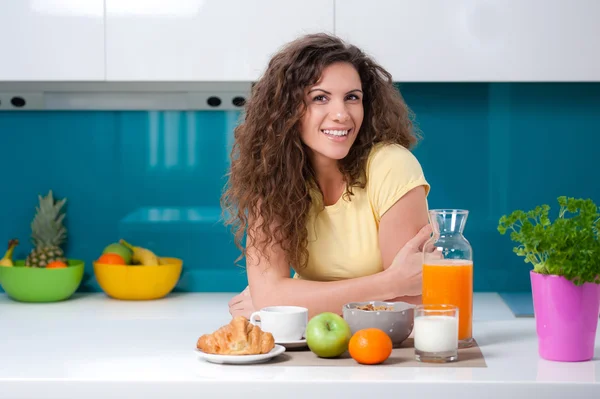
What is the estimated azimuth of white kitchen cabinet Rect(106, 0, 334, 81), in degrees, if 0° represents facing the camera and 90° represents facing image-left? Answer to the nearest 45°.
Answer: approximately 0°

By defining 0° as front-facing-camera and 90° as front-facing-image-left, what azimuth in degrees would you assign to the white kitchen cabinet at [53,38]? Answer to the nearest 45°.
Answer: approximately 0°

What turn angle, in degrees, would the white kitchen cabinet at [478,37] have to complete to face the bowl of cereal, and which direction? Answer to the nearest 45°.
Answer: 0° — it already faces it

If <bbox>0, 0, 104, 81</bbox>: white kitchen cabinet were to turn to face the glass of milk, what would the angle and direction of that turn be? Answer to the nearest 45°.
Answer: approximately 45° to its left

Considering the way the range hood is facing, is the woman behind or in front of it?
in front
